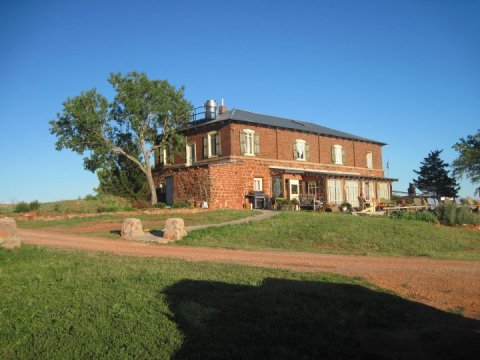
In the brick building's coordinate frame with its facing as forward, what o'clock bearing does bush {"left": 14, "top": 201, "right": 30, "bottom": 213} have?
The bush is roughly at 4 o'clock from the brick building.

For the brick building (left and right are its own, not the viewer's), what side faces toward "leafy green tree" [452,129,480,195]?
left

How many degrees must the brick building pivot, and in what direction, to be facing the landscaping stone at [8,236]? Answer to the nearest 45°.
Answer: approximately 45° to its right

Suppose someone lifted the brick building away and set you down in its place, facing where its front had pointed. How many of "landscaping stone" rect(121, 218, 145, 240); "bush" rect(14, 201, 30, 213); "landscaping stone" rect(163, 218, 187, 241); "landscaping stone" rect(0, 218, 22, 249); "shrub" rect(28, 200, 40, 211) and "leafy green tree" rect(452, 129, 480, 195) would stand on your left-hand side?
1

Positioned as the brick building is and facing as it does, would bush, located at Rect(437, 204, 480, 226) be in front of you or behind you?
in front

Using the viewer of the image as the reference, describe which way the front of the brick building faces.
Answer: facing the viewer and to the right of the viewer

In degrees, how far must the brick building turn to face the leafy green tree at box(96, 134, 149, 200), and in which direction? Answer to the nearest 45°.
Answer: approximately 135° to its right

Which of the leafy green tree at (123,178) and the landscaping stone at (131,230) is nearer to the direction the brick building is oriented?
the landscaping stone

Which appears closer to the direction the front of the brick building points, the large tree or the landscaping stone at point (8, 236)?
the landscaping stone

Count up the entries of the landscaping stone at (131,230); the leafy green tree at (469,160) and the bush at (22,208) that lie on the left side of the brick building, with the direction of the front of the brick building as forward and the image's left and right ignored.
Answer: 1
